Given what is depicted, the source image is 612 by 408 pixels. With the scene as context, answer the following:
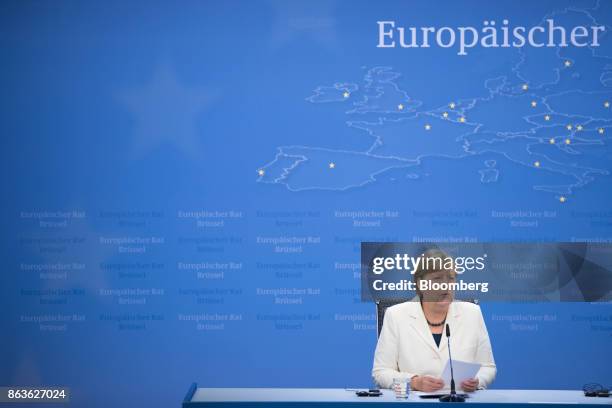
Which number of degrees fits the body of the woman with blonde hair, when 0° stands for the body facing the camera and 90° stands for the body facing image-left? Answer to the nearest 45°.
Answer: approximately 0°
